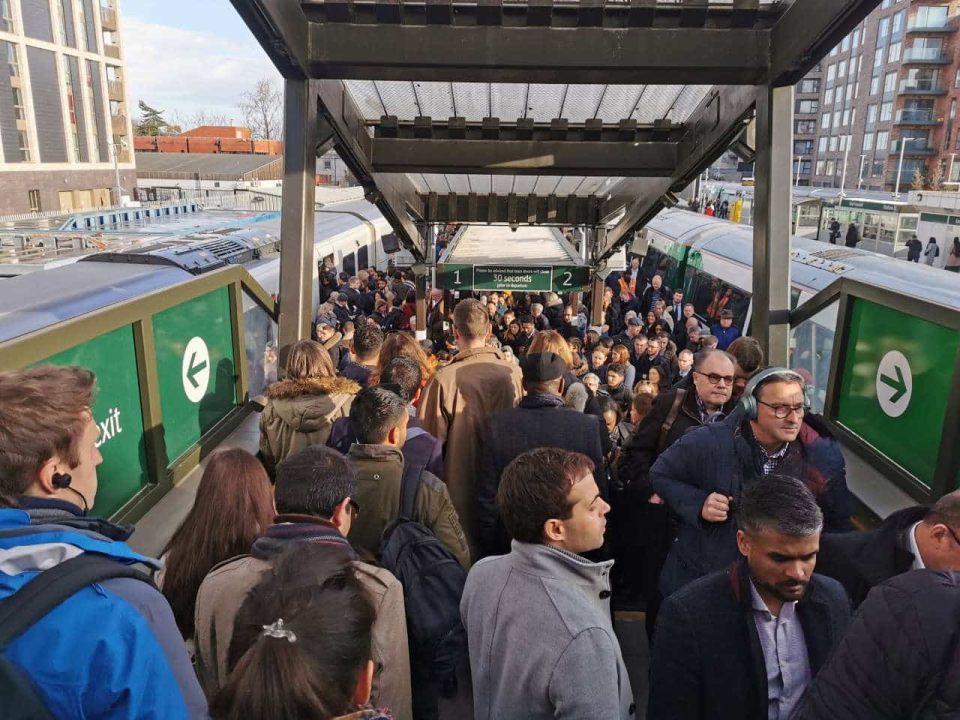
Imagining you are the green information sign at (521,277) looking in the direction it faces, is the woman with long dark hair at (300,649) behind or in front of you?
in front

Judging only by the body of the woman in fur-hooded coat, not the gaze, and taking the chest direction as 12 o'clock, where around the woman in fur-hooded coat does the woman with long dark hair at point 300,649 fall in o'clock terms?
The woman with long dark hair is roughly at 6 o'clock from the woman in fur-hooded coat.

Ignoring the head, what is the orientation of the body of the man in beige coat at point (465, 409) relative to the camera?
away from the camera

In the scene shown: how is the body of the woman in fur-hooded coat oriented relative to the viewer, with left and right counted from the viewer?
facing away from the viewer

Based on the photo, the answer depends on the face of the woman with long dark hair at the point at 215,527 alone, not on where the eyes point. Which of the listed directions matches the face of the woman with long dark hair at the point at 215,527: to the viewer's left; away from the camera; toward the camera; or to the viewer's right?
away from the camera

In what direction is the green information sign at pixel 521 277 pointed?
toward the camera

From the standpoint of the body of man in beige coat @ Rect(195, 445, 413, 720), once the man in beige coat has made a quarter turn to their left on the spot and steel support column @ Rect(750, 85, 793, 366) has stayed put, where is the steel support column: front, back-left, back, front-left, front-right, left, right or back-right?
back-right

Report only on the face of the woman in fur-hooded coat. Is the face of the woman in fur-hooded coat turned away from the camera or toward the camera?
away from the camera

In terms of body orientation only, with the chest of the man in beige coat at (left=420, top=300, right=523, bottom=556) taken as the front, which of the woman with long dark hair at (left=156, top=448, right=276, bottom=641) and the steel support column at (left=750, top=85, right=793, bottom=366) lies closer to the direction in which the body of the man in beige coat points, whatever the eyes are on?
the steel support column

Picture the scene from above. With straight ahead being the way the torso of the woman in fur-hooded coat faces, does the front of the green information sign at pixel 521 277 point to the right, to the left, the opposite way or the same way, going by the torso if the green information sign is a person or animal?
the opposite way

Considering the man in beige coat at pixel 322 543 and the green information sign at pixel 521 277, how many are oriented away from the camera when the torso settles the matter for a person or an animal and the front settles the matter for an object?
1

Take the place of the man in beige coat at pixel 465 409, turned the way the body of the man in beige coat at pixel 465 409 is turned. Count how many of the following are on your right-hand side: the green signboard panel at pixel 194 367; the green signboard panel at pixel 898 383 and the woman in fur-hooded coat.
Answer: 1

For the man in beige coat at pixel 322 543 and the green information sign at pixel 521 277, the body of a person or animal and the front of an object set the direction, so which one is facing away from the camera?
the man in beige coat

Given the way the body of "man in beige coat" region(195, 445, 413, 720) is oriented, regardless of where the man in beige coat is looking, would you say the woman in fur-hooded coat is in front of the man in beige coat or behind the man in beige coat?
in front

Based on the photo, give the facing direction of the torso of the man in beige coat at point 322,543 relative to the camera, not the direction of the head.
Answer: away from the camera

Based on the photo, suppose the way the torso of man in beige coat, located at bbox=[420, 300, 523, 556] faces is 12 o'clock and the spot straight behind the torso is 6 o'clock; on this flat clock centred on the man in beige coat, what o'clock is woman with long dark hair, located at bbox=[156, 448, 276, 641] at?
The woman with long dark hair is roughly at 7 o'clock from the man in beige coat.
